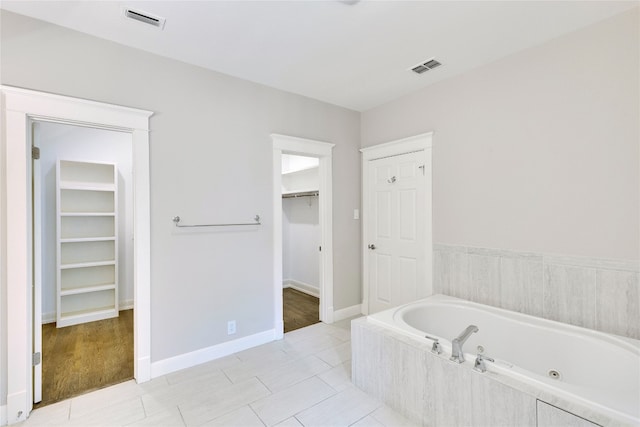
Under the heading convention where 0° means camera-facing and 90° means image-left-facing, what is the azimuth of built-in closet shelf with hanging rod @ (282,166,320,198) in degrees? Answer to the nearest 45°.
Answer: approximately 45°

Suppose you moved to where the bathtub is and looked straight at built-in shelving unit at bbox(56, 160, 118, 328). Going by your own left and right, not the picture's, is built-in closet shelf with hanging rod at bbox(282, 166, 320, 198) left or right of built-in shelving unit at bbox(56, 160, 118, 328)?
right

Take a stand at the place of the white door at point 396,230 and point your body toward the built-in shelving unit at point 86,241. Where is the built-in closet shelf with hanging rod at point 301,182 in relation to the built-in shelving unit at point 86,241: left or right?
right

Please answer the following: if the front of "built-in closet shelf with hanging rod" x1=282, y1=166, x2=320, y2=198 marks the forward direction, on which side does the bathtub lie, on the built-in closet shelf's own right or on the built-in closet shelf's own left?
on the built-in closet shelf's own left

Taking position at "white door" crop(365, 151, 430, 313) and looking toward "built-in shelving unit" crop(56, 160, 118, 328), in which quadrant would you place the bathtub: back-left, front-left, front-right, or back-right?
back-left

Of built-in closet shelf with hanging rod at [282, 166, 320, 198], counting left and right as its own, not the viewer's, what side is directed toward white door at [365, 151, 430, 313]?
left
